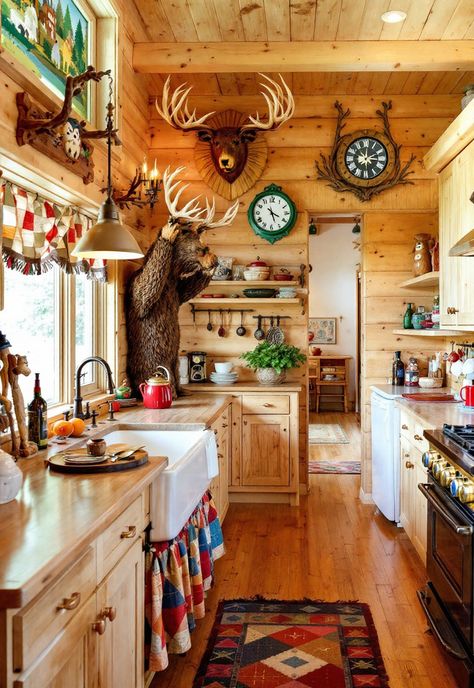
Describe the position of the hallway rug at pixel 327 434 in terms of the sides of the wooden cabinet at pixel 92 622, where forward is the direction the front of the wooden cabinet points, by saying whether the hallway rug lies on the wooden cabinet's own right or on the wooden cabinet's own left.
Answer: on the wooden cabinet's own left

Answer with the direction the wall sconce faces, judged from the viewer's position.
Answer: facing to the right of the viewer

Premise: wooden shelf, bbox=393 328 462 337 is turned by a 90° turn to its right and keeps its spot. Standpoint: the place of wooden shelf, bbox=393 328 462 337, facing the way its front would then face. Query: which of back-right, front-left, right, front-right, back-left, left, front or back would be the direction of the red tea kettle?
front-left

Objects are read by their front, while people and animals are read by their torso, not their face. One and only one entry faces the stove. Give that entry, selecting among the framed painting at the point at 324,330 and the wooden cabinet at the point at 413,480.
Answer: the framed painting

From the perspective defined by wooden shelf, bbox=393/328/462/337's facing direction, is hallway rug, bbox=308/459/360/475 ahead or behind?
behind

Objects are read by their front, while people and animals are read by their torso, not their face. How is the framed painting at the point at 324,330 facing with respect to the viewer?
toward the camera

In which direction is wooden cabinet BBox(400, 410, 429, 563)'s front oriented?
to the viewer's left

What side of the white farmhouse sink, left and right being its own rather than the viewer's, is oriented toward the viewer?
right

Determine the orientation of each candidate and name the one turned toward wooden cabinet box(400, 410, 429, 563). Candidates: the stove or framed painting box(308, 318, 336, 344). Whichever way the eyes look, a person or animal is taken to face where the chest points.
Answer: the framed painting

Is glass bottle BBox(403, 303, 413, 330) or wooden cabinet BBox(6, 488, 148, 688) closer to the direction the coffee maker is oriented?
the wooden cabinet

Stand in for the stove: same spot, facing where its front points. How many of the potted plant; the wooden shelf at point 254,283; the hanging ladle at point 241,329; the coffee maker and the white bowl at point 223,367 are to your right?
5

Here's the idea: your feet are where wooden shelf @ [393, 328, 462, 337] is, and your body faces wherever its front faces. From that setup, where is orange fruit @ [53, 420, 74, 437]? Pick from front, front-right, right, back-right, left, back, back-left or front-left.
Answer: front-right

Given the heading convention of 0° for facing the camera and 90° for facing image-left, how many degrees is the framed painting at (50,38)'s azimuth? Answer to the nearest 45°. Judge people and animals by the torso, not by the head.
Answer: approximately 315°

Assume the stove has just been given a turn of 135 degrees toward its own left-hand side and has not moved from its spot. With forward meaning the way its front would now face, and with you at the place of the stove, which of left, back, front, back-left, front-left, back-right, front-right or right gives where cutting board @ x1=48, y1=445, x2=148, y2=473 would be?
back-right

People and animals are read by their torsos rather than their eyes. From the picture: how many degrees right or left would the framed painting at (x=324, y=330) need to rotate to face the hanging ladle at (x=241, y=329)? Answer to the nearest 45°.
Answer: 0° — it already faces it
